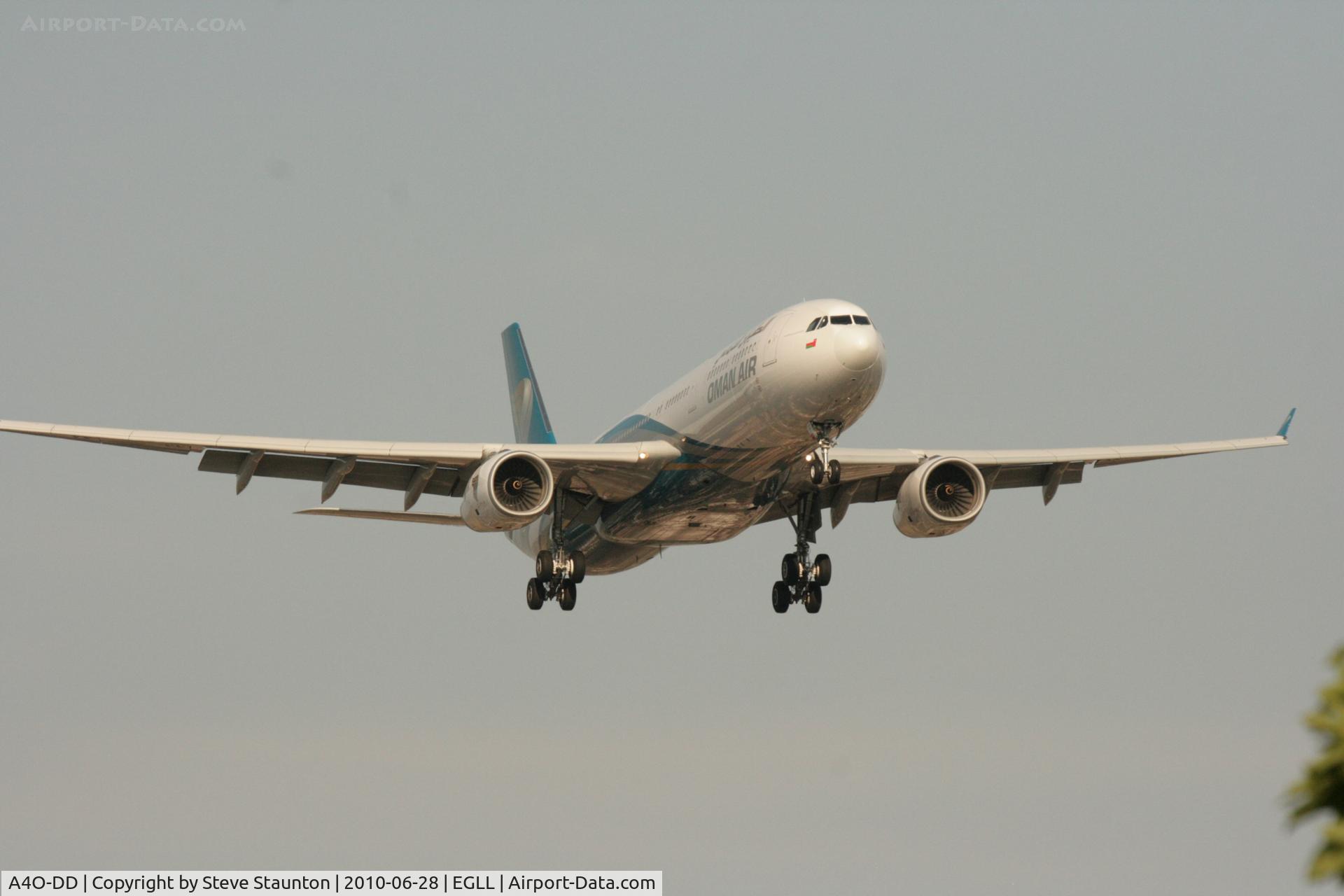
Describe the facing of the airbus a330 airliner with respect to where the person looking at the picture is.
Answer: facing the viewer
